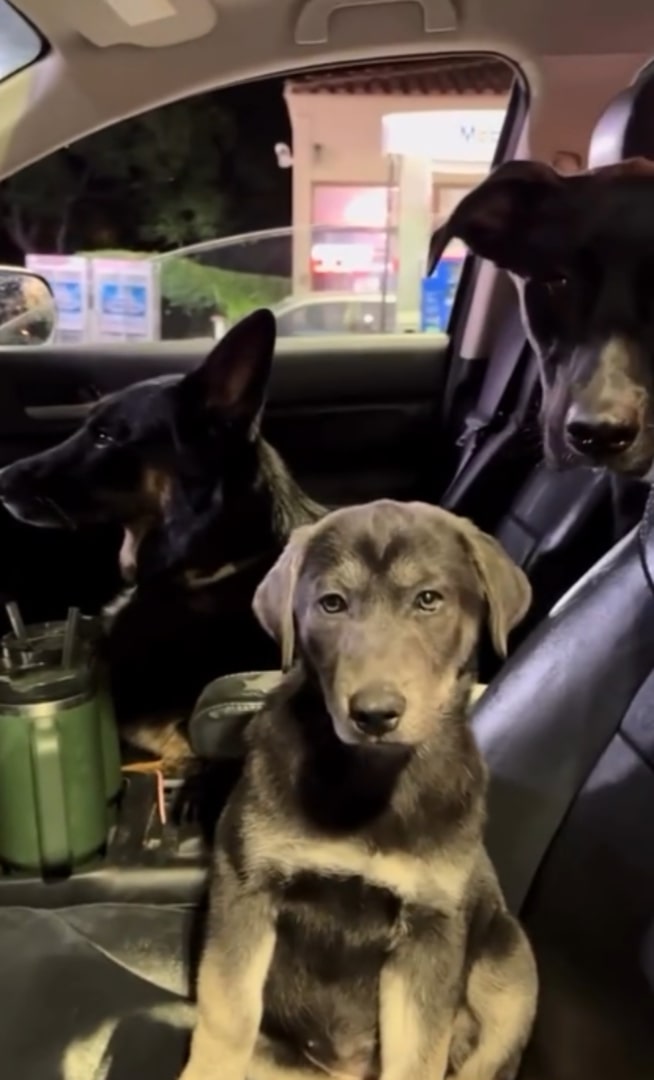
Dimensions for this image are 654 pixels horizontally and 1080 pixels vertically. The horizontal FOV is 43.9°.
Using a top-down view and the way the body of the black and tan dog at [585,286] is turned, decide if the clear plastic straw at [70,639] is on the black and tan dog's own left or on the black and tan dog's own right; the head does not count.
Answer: on the black and tan dog's own right

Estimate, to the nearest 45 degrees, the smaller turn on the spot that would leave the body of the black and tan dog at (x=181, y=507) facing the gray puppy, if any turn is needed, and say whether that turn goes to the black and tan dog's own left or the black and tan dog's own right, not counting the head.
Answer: approximately 90° to the black and tan dog's own left

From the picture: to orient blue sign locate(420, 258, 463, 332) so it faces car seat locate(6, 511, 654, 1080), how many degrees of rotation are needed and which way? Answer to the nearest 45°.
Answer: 0° — it already faces it

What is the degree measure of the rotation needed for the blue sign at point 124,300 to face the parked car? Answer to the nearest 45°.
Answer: approximately 90° to its left

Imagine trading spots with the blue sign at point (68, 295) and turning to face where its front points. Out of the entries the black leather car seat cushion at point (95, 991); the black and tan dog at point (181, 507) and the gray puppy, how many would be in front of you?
3

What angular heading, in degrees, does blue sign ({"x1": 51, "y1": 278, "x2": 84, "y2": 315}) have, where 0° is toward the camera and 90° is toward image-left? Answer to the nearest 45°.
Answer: approximately 0°

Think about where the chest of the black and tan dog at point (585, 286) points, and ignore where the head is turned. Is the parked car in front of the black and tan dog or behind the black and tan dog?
behind

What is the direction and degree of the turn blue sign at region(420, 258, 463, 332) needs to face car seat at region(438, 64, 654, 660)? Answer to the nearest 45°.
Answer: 0° — it already faces it

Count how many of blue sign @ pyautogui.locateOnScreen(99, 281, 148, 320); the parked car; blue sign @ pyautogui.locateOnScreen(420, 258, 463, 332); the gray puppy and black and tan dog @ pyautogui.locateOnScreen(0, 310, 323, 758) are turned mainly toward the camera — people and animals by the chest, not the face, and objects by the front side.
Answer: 3
